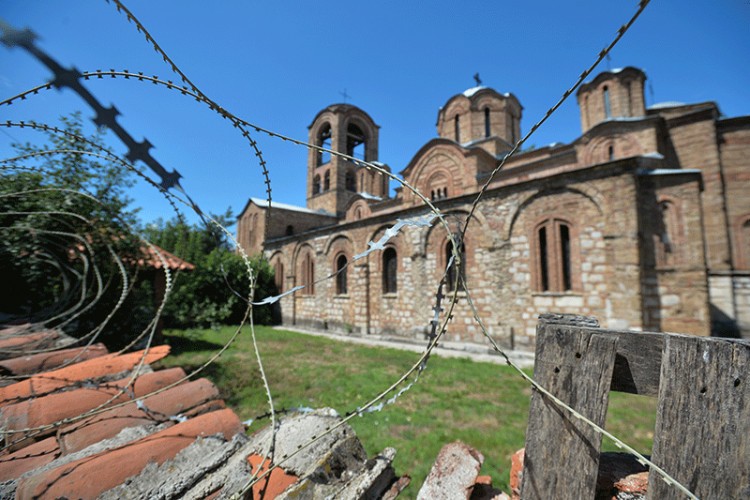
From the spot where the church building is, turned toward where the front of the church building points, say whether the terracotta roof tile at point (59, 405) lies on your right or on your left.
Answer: on your left

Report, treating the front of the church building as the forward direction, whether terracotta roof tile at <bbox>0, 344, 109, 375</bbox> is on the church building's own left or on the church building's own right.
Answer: on the church building's own left

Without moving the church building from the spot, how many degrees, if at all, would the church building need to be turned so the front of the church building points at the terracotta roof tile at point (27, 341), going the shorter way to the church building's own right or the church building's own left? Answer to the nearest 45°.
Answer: approximately 90° to the church building's own left

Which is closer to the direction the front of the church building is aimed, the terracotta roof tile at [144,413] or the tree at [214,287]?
the tree

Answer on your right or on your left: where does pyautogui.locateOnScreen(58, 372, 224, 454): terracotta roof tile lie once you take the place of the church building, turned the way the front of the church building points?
on your left

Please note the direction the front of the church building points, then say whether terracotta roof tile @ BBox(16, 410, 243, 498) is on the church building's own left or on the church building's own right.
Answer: on the church building's own left

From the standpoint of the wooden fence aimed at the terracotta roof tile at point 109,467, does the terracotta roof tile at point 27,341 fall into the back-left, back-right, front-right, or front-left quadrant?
front-right

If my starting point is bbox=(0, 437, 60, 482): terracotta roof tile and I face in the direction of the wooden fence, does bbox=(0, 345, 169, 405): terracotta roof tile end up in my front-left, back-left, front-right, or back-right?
back-left
